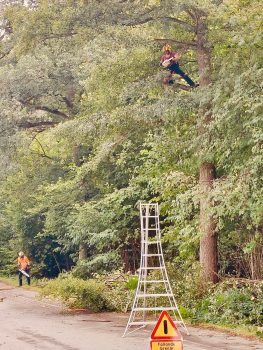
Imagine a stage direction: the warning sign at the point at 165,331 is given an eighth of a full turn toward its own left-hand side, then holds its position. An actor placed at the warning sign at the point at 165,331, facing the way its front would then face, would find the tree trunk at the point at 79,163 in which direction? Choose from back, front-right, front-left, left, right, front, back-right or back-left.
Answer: back-left

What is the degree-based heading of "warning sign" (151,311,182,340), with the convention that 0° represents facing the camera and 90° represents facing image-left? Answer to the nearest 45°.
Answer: approximately 0°

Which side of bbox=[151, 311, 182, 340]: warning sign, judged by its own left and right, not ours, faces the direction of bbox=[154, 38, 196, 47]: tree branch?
back

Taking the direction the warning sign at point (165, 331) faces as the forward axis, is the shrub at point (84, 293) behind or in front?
behind

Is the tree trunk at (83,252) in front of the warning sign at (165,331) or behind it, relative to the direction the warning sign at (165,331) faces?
behind

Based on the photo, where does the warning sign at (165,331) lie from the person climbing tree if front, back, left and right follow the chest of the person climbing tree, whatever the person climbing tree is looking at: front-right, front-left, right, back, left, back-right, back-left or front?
front-left

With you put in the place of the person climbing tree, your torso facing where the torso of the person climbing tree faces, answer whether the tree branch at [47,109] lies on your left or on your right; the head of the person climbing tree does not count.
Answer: on your right
